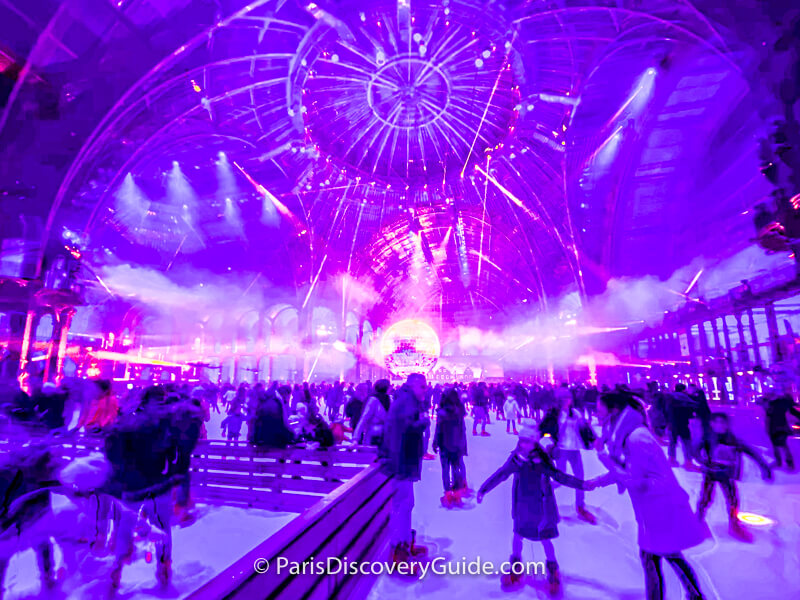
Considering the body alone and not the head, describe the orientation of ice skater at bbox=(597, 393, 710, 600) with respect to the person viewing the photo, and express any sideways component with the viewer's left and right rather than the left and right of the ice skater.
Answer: facing to the left of the viewer

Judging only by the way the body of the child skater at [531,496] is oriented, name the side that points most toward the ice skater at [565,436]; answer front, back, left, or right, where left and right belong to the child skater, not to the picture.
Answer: back

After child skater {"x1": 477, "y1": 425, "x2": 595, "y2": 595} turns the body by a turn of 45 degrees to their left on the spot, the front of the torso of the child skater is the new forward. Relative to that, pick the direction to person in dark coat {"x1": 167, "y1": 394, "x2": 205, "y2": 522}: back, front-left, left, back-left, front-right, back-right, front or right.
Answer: back-right

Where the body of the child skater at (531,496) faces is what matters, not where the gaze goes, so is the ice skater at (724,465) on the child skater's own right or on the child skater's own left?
on the child skater's own left

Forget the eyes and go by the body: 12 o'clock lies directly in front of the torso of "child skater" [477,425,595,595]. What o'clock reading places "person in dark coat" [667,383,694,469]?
The person in dark coat is roughly at 7 o'clock from the child skater.

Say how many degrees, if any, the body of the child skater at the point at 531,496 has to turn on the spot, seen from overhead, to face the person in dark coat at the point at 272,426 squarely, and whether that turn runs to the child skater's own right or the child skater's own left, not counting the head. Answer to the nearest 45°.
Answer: approximately 90° to the child skater's own right
